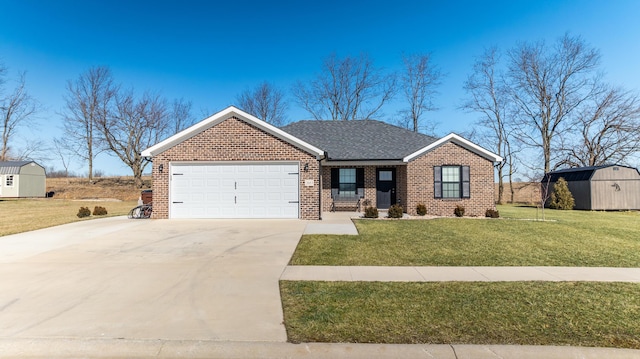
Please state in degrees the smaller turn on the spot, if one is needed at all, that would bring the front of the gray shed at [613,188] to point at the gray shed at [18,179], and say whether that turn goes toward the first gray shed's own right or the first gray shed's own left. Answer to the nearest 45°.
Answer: approximately 90° to the first gray shed's own right

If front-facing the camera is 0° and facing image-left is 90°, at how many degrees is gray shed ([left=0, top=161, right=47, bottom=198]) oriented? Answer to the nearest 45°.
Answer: approximately 45°

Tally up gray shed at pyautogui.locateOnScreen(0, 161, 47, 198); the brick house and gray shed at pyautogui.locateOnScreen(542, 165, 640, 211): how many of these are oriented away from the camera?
0

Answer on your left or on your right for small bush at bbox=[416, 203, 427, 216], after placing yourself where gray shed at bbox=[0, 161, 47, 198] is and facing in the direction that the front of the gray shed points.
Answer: on your left

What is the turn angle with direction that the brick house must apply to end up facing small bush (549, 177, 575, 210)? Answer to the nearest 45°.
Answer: approximately 135° to its left

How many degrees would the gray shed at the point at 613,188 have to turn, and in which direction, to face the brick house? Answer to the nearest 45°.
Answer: approximately 90° to its right

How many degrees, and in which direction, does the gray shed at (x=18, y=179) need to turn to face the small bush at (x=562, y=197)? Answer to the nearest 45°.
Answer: approximately 90° to its left

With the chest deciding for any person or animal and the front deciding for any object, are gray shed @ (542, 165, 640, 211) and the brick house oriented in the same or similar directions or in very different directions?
same or similar directions

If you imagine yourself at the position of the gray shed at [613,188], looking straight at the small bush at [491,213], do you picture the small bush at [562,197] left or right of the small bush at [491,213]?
right

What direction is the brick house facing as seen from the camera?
toward the camera

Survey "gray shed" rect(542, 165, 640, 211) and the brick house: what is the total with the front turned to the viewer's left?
0

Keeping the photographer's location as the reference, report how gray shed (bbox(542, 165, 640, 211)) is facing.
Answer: facing the viewer and to the right of the viewer

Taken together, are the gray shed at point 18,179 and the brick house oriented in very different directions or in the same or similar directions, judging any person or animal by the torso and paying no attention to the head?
same or similar directions

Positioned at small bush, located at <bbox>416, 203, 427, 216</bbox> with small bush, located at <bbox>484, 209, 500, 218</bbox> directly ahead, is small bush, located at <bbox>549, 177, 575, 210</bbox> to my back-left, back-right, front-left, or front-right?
front-left

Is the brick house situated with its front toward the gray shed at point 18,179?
no
